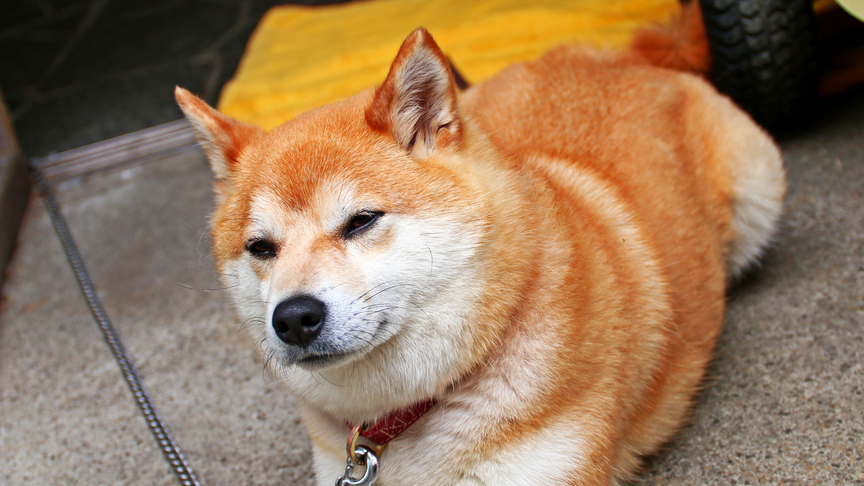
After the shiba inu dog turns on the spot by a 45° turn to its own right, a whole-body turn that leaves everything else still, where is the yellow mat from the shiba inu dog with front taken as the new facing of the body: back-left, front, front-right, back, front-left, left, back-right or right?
right

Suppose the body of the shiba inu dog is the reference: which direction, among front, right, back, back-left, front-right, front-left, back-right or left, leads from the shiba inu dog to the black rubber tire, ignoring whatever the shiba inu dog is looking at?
back

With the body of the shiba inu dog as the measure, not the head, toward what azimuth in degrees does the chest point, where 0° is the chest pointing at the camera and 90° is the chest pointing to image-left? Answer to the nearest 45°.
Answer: approximately 45°

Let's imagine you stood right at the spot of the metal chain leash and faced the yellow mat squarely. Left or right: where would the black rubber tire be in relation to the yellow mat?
right

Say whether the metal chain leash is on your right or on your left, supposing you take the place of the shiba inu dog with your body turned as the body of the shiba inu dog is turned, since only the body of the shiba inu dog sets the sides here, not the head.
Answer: on your right
